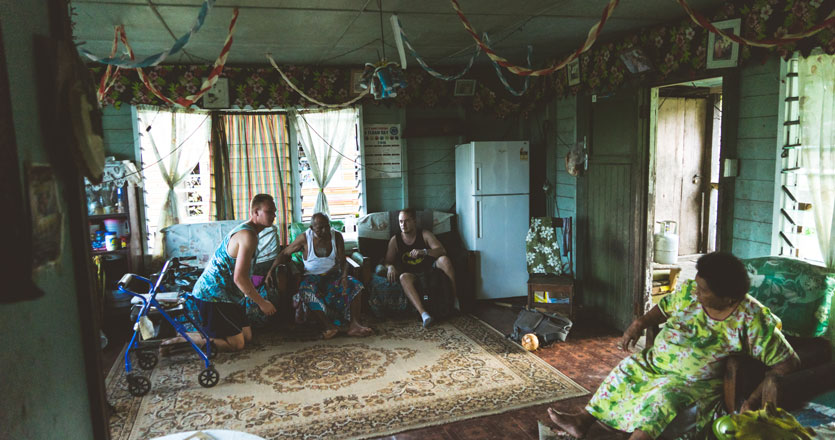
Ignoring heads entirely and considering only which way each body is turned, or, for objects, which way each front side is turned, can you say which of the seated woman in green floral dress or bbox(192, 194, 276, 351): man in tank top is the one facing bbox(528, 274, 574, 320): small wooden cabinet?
the man in tank top

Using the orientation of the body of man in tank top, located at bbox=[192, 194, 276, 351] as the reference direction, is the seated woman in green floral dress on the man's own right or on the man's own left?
on the man's own right

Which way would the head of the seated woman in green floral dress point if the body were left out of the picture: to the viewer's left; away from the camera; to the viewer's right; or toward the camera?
to the viewer's left

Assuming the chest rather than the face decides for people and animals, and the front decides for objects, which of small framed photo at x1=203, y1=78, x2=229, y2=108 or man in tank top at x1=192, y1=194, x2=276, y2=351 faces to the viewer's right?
the man in tank top

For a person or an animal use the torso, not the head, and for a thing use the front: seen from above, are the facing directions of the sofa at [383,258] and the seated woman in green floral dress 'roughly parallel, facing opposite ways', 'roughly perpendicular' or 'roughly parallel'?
roughly perpendicular

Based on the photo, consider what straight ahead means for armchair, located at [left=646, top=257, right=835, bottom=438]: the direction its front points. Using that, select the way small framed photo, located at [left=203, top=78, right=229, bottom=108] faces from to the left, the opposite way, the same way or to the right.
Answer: to the left

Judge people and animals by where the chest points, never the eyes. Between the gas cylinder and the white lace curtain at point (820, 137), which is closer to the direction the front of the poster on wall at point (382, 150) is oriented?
the white lace curtain

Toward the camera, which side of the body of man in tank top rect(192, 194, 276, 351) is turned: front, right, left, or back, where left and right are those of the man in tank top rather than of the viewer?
right
